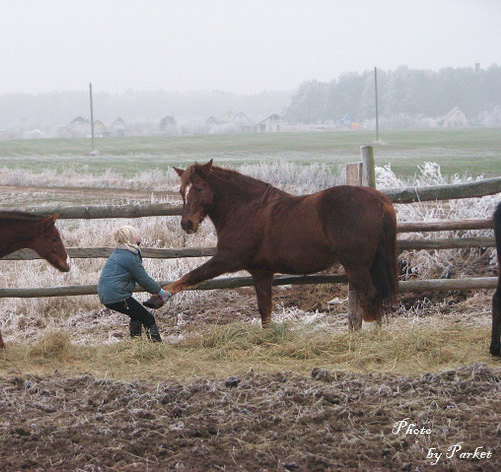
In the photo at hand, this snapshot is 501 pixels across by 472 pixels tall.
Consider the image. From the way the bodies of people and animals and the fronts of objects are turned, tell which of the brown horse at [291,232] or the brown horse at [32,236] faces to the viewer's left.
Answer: the brown horse at [291,232]

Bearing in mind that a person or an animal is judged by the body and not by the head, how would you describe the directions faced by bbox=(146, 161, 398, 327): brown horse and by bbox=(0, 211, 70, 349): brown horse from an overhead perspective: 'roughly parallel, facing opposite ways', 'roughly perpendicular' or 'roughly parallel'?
roughly parallel, facing opposite ways

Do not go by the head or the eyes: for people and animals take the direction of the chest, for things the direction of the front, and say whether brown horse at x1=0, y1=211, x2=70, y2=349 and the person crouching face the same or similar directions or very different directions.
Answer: same or similar directions

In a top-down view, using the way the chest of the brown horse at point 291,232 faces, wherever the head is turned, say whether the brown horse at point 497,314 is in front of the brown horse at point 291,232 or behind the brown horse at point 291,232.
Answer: behind

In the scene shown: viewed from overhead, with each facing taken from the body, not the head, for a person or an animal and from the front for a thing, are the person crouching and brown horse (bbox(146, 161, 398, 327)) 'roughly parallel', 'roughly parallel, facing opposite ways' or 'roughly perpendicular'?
roughly parallel, facing opposite ways

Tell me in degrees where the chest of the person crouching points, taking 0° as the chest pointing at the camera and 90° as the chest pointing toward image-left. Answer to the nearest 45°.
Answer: approximately 270°

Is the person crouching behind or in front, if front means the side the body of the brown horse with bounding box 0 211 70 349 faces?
in front

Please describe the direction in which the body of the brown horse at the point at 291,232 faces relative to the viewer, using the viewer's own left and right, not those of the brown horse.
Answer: facing to the left of the viewer

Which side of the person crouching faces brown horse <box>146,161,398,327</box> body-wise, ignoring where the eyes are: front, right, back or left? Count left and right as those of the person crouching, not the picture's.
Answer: front

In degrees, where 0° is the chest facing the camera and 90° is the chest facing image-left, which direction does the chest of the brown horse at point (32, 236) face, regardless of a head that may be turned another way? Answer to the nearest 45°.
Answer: approximately 270°

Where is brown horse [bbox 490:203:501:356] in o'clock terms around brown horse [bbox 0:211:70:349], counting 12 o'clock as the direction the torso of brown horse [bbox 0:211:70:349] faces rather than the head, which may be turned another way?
brown horse [bbox 490:203:501:356] is roughly at 1 o'clock from brown horse [bbox 0:211:70:349].

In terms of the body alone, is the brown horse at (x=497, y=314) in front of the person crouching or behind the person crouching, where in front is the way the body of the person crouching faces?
in front

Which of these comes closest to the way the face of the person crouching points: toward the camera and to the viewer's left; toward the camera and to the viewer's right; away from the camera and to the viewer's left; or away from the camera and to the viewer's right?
away from the camera and to the viewer's right

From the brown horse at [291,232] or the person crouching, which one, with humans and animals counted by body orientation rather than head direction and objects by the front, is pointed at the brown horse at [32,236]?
the brown horse at [291,232]
